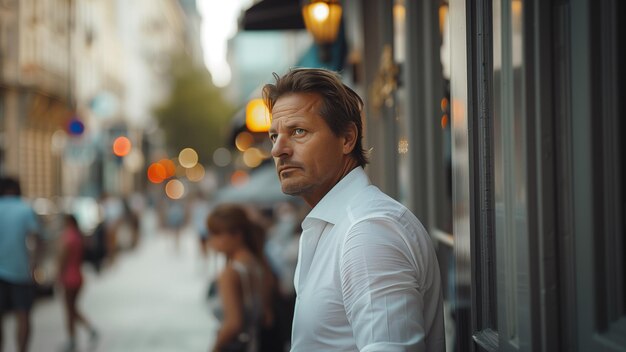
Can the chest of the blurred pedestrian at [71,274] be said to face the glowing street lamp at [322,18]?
no

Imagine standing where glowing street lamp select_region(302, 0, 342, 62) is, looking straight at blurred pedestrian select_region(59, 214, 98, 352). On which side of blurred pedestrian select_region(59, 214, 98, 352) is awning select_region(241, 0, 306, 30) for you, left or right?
right

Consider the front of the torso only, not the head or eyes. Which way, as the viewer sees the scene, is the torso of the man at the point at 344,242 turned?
to the viewer's left

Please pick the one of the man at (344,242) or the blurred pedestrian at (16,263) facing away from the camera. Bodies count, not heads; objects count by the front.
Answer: the blurred pedestrian

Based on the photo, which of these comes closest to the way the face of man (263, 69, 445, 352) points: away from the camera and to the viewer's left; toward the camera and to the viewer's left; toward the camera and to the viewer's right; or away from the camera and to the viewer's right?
toward the camera and to the viewer's left

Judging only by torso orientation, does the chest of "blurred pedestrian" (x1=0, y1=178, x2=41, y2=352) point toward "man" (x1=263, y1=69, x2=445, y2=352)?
no

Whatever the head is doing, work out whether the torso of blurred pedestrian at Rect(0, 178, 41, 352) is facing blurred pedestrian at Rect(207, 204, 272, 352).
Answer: no

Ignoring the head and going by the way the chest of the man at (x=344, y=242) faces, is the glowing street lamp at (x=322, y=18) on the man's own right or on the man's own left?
on the man's own right

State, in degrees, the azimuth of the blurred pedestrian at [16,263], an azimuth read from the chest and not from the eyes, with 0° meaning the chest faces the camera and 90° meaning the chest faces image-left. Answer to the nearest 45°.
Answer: approximately 180°

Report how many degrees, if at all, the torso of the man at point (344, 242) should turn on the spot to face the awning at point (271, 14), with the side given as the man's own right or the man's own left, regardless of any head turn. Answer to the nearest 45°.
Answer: approximately 90° to the man's own right
